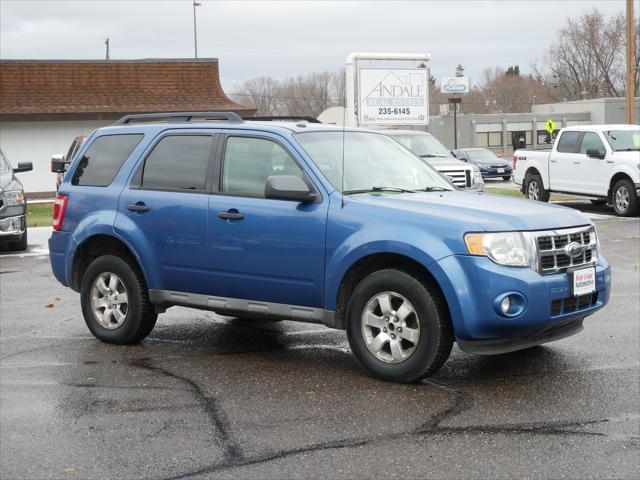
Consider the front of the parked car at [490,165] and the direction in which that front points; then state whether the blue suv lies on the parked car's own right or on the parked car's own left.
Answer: on the parked car's own right

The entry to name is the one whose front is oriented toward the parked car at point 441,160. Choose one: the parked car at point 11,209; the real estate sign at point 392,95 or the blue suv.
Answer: the real estate sign

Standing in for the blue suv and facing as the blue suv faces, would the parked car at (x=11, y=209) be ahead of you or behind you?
behind

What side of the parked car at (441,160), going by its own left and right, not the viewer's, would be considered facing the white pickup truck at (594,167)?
left

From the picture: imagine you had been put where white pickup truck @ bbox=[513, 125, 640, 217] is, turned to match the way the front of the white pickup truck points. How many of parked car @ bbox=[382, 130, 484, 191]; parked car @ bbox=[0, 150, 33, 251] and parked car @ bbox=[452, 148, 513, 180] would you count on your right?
2

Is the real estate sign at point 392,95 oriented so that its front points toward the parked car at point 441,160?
yes

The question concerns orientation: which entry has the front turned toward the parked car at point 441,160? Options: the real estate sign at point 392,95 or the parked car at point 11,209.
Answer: the real estate sign

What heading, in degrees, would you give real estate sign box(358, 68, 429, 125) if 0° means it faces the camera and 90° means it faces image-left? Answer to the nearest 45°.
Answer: approximately 0°
